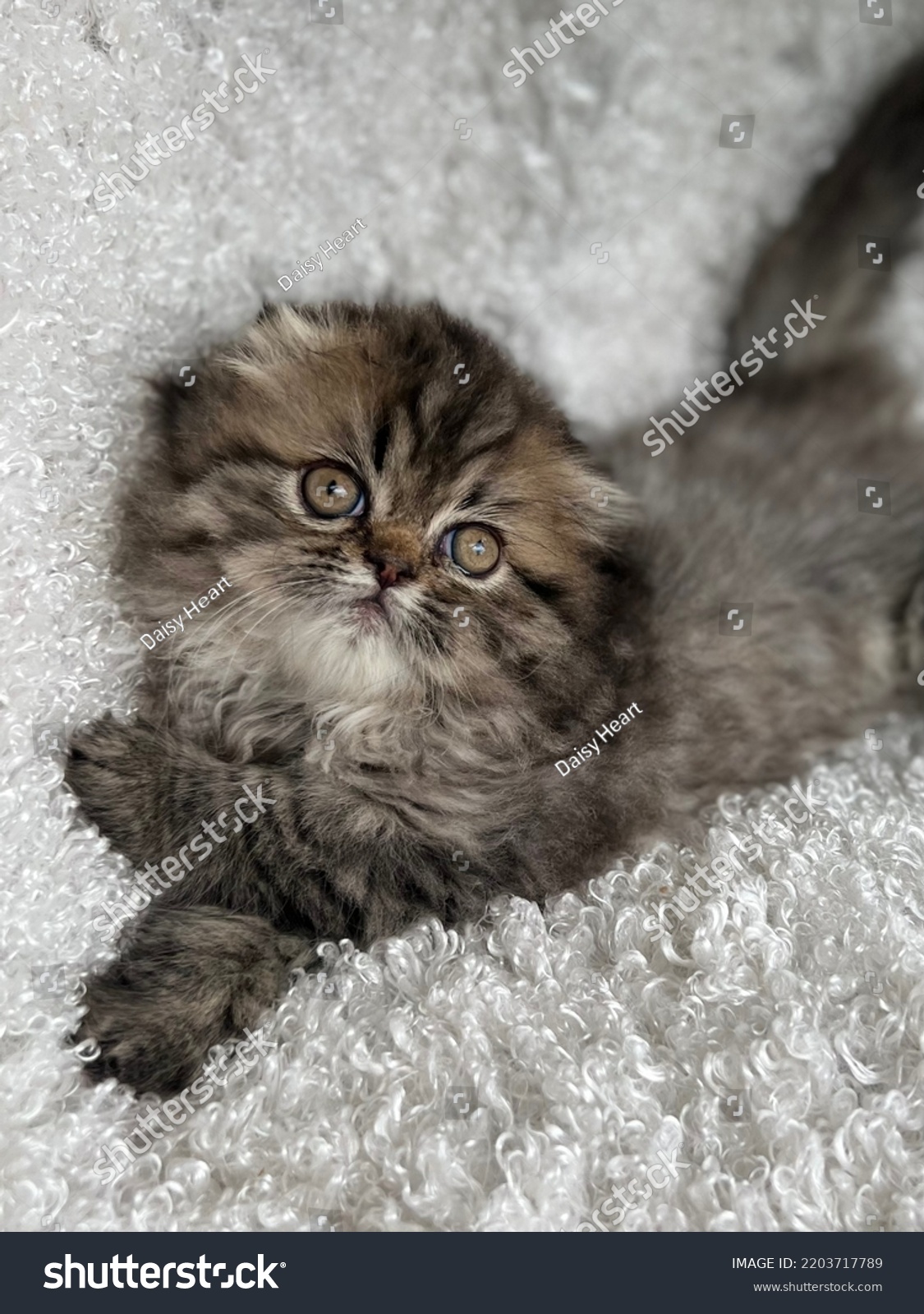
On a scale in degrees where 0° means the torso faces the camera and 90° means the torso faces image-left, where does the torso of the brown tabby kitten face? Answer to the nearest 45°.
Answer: approximately 45°
